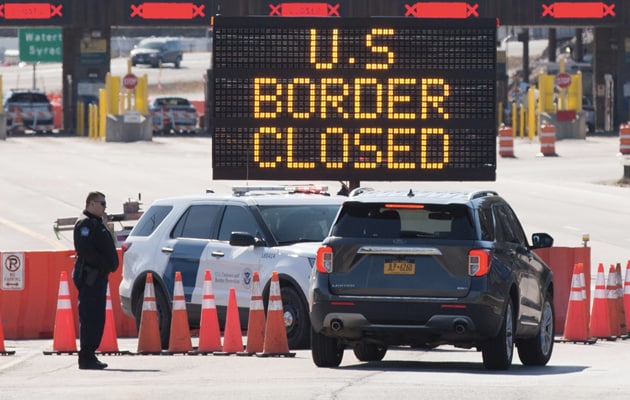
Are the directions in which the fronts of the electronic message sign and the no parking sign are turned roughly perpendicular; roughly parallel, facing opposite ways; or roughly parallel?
roughly parallel

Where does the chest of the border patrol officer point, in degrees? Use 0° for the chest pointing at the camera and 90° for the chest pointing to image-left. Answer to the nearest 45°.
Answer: approximately 270°

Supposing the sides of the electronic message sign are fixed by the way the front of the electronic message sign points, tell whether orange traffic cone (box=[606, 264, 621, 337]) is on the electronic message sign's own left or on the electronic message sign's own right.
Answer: on the electronic message sign's own left

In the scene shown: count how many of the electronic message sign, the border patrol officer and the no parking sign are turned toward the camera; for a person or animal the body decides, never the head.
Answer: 2

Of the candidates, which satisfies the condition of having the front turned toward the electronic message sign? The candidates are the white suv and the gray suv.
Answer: the gray suv

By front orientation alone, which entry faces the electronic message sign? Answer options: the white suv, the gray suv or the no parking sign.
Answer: the gray suv

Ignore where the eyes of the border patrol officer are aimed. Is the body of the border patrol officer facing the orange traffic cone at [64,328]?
no

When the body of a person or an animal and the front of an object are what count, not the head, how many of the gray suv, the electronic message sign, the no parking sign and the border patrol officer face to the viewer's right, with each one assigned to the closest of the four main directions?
1

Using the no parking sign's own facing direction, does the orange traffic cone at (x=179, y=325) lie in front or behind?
in front

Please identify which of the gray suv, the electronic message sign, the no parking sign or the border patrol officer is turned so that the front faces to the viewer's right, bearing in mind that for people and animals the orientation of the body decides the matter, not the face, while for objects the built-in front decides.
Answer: the border patrol officer

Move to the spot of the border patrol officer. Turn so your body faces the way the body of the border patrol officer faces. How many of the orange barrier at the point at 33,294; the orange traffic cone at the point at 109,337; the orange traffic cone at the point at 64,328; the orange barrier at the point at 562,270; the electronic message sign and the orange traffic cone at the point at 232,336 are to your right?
0

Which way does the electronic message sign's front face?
toward the camera

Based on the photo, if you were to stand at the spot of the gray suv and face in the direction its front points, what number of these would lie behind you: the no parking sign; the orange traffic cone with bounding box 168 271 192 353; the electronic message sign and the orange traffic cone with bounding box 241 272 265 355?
0

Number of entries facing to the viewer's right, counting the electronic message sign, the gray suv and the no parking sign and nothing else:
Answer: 0

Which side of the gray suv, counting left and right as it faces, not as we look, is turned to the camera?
back

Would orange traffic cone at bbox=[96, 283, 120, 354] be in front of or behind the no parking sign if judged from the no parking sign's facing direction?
in front

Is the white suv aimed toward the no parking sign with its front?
no

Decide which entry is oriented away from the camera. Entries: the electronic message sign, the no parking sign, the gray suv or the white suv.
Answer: the gray suv

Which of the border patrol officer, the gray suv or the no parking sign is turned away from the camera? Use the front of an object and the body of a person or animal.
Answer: the gray suv
